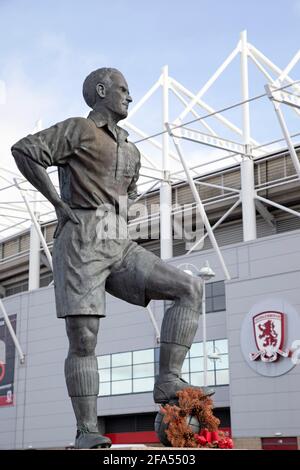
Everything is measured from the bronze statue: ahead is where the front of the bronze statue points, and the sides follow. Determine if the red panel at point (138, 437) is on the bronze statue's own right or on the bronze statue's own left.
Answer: on the bronze statue's own left

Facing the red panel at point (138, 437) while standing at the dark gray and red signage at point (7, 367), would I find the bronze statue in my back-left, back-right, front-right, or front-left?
front-right

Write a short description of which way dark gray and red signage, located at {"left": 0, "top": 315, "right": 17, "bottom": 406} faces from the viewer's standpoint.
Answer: facing the viewer and to the left of the viewer

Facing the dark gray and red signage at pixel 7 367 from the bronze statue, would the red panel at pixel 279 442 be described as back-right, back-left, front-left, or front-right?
front-right

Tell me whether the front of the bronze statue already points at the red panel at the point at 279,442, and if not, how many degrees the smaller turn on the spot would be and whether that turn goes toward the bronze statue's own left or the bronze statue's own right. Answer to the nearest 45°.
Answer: approximately 135° to the bronze statue's own left

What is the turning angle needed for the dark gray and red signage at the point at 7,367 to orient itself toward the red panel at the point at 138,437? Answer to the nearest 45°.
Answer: approximately 90° to its left

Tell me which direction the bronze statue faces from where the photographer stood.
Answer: facing the viewer and to the right of the viewer

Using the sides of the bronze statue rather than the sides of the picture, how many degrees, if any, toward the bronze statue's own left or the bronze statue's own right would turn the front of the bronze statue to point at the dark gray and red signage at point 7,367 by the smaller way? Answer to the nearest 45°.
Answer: approximately 135° to the bronze statue's own left

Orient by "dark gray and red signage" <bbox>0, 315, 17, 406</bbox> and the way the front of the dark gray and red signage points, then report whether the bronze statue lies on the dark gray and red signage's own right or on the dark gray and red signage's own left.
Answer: on the dark gray and red signage's own left

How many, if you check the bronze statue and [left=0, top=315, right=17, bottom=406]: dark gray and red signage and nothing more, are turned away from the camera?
0
